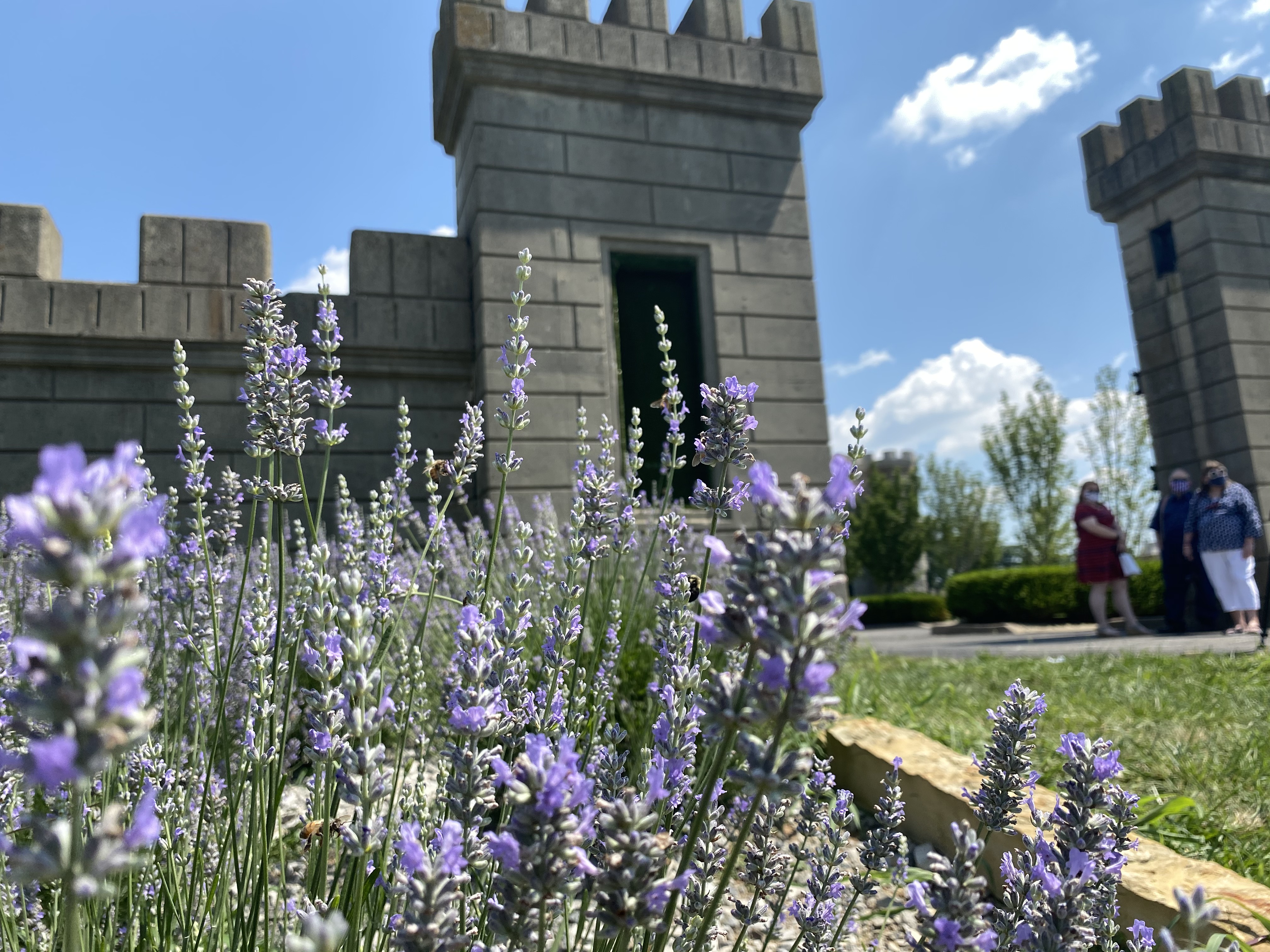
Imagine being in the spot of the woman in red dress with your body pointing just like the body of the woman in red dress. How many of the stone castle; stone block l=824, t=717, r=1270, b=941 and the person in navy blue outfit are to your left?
1

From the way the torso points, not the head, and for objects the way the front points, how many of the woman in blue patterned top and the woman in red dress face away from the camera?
0

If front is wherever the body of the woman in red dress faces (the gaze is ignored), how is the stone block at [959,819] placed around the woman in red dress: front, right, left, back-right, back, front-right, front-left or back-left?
front-right

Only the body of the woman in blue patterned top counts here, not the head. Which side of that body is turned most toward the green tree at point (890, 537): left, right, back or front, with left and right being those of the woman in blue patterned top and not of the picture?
right

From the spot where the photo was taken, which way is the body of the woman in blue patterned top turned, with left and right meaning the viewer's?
facing the viewer and to the left of the viewer

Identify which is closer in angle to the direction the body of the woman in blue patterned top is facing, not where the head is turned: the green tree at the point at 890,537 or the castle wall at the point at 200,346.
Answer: the castle wall

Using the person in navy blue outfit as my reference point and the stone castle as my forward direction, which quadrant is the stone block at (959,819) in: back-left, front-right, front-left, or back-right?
front-left

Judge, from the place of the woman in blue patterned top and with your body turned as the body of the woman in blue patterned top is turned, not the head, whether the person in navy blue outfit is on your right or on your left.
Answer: on your right

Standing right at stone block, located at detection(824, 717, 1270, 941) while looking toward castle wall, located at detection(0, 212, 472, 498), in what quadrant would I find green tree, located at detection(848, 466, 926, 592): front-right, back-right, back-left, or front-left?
front-right
